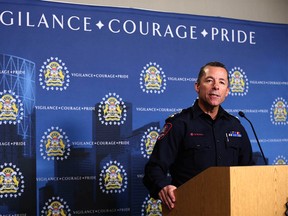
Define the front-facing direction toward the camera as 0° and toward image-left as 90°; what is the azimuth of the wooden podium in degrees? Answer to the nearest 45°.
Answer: approximately 315°

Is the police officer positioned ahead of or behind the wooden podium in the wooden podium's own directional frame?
behind

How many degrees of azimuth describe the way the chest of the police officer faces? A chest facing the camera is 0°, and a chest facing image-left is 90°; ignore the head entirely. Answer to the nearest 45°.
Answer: approximately 315°
